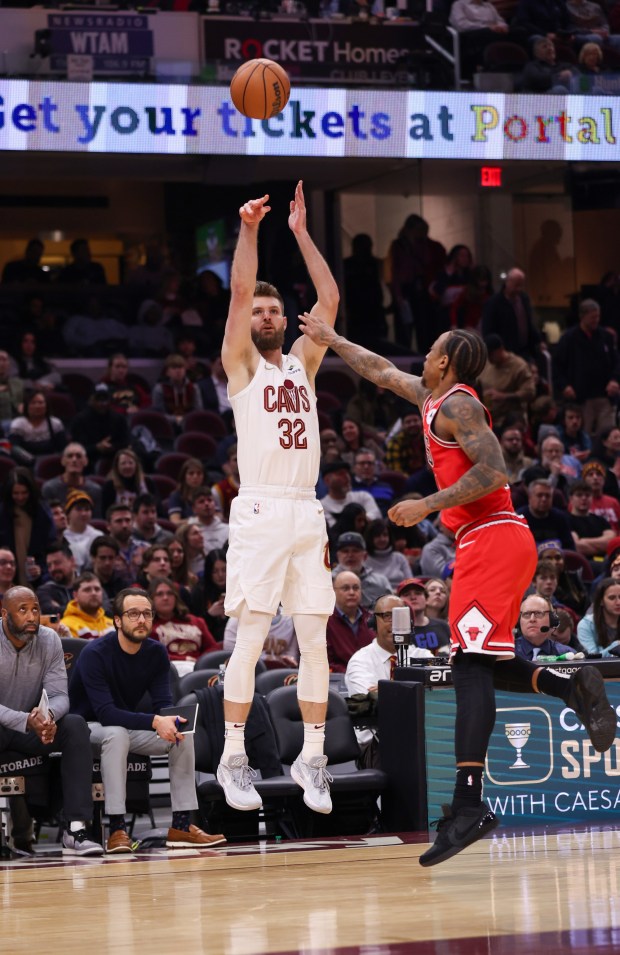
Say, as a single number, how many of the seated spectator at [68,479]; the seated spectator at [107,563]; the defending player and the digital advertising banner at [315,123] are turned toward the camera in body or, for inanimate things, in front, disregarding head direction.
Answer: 3

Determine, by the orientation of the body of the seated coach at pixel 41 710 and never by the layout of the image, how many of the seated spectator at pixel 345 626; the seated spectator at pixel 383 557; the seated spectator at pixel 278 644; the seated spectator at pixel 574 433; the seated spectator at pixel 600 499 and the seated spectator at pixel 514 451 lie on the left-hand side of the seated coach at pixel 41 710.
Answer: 6

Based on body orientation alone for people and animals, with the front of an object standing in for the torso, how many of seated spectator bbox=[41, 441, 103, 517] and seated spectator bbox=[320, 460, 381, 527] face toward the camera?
2

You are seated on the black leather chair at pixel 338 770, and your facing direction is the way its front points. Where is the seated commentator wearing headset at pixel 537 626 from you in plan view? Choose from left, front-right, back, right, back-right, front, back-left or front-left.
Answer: back-left

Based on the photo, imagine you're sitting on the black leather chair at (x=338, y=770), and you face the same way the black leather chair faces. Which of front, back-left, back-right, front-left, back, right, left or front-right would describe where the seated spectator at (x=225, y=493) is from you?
back

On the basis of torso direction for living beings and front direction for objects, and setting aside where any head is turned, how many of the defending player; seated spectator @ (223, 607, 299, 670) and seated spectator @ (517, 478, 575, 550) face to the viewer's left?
1

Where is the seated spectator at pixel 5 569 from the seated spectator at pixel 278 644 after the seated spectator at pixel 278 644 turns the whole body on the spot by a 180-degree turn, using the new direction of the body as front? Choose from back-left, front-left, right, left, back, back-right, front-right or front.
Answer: left

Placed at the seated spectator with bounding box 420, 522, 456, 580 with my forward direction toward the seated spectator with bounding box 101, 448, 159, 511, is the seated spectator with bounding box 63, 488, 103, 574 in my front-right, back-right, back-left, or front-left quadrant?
front-left

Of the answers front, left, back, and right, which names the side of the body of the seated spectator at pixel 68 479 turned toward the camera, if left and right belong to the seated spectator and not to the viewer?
front

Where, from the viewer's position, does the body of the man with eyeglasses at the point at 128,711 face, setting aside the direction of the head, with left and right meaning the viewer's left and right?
facing the viewer and to the right of the viewer

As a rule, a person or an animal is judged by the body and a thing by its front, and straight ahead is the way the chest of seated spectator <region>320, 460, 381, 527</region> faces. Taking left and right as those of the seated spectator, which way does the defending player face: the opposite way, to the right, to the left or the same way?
to the right

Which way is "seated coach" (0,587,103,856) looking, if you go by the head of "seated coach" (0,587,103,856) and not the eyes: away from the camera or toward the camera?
toward the camera

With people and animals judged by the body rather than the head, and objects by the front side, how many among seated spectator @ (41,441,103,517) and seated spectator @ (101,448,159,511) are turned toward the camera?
2

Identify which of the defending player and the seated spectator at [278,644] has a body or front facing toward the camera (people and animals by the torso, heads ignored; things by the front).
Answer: the seated spectator

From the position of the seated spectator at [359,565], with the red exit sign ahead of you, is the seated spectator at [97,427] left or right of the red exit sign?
left

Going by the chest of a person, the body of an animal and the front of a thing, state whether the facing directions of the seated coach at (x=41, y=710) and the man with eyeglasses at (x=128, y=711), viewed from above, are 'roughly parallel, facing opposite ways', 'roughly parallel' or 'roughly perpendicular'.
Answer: roughly parallel

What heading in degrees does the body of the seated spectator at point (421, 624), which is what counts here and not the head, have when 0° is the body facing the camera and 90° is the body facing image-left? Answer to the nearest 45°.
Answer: approximately 0°

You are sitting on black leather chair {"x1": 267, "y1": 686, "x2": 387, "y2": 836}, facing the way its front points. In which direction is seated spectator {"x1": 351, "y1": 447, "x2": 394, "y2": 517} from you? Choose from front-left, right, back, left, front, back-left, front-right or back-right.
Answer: back
